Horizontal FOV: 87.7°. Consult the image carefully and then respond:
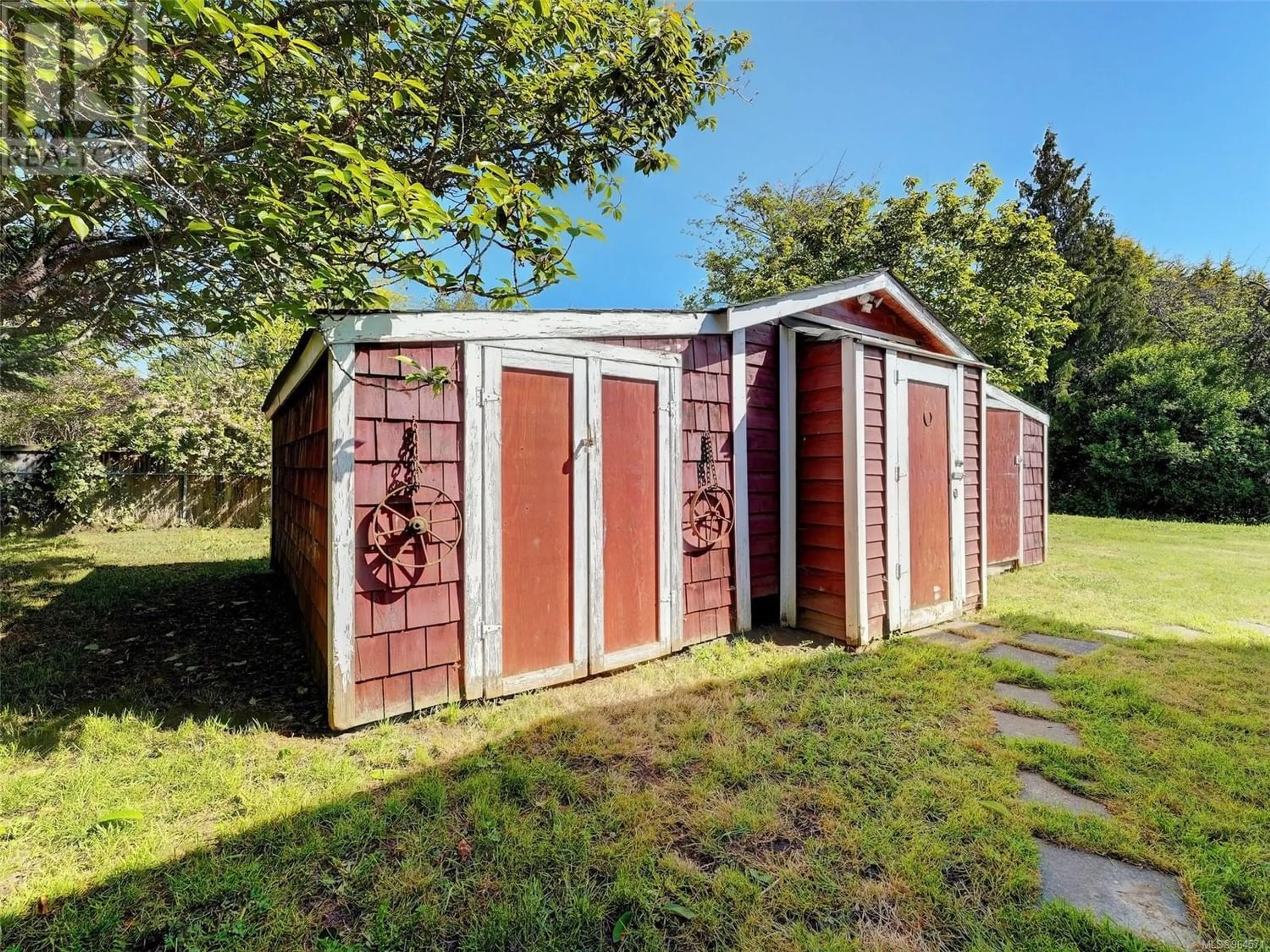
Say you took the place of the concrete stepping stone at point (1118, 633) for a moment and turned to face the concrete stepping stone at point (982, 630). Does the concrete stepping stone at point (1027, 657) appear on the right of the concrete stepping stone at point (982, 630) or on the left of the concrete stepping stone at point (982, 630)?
left

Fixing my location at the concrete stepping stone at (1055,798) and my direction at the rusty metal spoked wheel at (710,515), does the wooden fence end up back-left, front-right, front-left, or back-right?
front-left

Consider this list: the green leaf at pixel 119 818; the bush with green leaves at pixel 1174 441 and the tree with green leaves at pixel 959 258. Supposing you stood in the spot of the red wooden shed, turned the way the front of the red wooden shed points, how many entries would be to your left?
2

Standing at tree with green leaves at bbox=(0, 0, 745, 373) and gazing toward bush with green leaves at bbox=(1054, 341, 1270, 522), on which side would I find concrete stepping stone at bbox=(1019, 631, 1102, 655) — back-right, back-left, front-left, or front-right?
front-right

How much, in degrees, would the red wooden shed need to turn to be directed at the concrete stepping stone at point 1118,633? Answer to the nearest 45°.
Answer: approximately 45° to its left

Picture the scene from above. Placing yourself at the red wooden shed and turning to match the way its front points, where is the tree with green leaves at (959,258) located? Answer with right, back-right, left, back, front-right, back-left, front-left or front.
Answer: left

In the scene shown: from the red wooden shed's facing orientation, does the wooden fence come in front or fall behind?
behind

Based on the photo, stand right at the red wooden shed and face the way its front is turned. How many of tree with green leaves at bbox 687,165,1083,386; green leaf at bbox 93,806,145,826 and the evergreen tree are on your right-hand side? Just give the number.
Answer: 1

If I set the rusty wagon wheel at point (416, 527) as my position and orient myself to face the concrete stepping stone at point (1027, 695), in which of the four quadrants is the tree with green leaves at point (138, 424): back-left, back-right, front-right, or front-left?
back-left

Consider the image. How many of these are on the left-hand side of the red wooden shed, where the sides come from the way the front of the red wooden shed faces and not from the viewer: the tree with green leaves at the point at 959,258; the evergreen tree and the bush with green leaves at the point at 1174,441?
3

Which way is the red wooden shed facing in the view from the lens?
facing the viewer and to the right of the viewer

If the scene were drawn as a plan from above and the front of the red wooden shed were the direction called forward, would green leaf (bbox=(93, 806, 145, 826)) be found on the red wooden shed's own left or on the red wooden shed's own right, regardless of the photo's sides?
on the red wooden shed's own right
